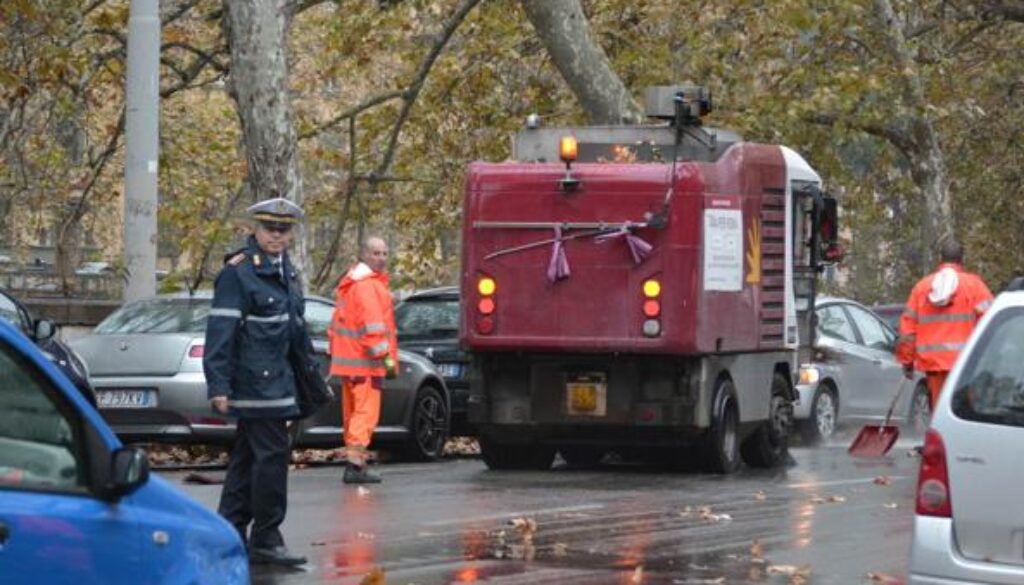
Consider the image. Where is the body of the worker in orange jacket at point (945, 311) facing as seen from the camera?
away from the camera

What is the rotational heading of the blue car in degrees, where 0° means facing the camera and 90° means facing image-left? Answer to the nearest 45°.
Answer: approximately 270°

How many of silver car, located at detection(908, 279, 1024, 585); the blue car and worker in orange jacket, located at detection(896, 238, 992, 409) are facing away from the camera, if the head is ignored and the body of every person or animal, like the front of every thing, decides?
2

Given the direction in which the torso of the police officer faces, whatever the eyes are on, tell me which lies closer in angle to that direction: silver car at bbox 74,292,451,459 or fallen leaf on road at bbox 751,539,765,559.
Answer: the fallen leaf on road

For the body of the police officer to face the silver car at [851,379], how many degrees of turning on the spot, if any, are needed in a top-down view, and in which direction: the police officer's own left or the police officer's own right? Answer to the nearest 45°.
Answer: approximately 90° to the police officer's own left

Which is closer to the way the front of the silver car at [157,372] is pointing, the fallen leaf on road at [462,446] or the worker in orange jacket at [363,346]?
the fallen leaf on road

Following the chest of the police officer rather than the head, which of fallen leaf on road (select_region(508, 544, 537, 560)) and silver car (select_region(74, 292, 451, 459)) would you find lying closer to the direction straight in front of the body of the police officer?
the fallen leaf on road

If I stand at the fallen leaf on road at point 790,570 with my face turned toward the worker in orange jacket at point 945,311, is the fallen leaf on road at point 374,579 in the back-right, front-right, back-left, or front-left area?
back-left

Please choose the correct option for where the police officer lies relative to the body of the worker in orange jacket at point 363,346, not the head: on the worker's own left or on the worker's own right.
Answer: on the worker's own right
